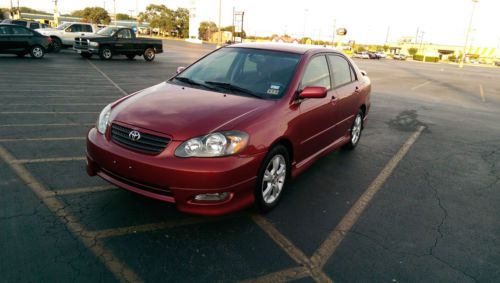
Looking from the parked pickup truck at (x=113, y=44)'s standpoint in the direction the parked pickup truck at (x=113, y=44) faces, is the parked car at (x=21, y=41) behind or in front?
in front

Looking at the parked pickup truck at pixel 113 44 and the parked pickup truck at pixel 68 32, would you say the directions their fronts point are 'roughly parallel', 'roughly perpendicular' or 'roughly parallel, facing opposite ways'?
roughly parallel

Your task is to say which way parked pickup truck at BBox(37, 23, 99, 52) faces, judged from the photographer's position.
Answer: facing the viewer and to the left of the viewer

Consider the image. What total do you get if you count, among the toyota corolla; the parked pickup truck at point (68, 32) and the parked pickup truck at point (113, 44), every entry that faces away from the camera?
0

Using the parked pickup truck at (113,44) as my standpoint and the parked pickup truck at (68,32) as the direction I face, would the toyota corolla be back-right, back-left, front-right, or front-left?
back-left

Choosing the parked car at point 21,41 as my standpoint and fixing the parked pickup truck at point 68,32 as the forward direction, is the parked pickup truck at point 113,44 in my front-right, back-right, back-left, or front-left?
front-right

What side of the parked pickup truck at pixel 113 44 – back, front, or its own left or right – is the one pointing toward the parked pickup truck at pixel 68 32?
right

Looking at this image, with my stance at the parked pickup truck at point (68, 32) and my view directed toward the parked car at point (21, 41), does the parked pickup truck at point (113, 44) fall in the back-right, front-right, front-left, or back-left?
front-left

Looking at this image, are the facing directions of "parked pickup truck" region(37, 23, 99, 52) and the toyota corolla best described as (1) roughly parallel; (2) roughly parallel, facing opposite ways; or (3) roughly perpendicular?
roughly parallel

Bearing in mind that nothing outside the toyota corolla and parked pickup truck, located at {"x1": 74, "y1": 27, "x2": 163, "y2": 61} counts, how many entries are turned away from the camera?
0
